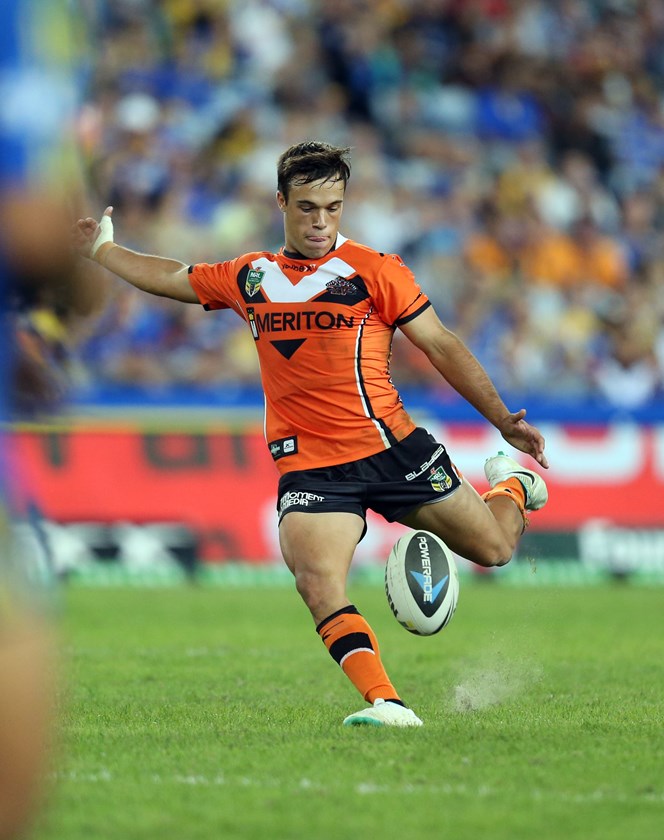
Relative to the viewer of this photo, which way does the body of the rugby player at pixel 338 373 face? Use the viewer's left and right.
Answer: facing the viewer and to the left of the viewer

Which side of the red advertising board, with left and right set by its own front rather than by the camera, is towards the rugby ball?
front

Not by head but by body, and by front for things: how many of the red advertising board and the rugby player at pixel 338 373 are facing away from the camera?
0

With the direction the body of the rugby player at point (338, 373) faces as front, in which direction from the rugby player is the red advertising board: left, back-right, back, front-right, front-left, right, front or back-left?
back-right

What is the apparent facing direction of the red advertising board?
toward the camera
